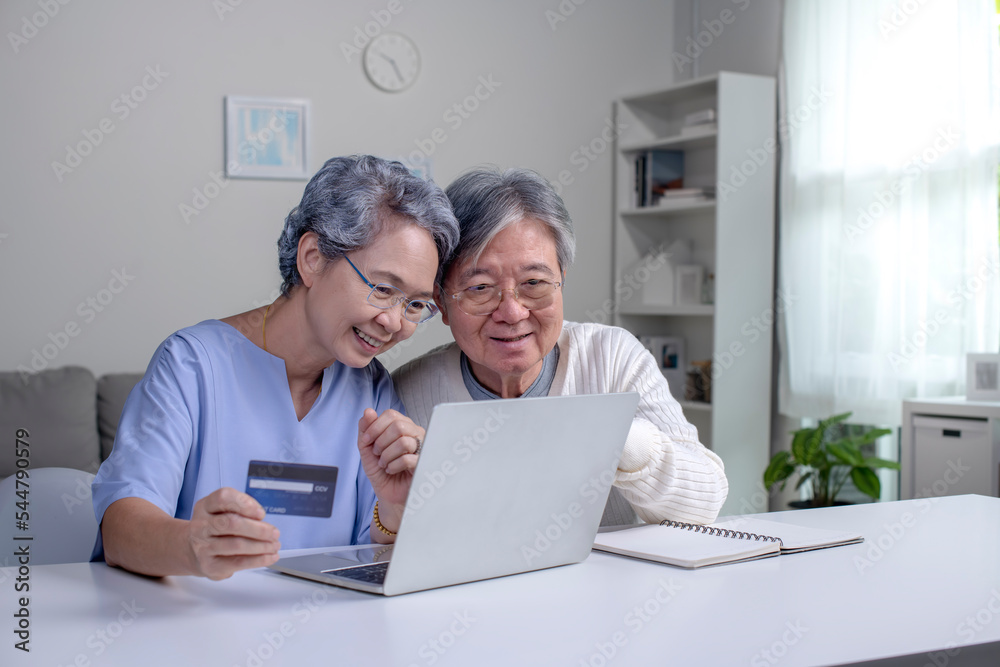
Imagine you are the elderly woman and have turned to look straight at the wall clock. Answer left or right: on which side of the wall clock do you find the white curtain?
right

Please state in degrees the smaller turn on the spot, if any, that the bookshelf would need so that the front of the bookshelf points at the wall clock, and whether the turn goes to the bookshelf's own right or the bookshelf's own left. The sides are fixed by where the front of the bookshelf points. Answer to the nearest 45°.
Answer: approximately 45° to the bookshelf's own right

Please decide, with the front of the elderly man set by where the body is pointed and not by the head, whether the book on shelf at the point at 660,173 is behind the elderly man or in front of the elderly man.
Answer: behind

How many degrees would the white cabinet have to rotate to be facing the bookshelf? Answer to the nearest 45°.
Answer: approximately 135° to its right

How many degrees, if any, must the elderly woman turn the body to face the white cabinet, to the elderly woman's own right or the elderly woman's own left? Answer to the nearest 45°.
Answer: approximately 90° to the elderly woman's own left

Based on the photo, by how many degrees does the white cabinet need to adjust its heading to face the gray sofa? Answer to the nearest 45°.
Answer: approximately 90° to its right

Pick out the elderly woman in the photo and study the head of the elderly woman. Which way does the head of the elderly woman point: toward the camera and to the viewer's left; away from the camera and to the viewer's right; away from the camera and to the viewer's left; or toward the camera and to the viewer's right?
toward the camera and to the viewer's right

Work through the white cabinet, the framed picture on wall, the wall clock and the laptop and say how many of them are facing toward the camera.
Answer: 3

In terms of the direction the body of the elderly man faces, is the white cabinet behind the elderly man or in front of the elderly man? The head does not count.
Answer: behind

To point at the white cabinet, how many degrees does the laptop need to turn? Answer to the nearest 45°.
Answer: approximately 90° to its right

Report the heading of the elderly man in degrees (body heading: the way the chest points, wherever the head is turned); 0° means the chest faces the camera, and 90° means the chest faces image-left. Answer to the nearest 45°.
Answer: approximately 0°

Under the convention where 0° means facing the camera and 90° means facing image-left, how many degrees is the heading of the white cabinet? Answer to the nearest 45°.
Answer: approximately 0°

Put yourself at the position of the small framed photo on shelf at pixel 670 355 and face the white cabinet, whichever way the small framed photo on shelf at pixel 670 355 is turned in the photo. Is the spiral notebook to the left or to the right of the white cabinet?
right
